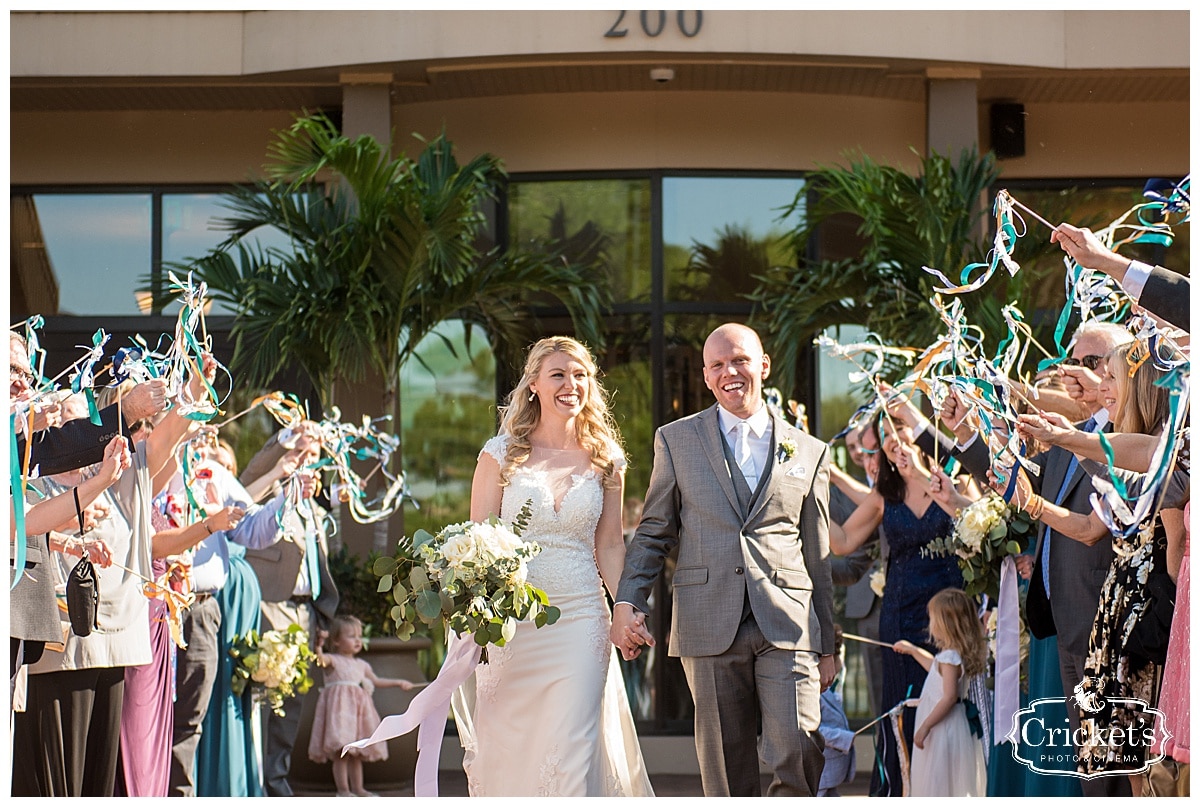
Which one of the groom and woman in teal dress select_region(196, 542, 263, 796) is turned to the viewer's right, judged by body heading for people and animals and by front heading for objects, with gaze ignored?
the woman in teal dress

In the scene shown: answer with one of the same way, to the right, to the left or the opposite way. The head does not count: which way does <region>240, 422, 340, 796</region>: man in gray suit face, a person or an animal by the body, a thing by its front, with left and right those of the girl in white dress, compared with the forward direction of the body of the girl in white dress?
the opposite way

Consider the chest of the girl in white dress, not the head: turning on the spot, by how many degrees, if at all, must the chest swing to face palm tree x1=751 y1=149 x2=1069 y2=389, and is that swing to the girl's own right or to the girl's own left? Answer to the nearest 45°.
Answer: approximately 90° to the girl's own right

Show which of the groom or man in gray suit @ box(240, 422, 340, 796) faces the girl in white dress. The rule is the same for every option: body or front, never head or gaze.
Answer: the man in gray suit

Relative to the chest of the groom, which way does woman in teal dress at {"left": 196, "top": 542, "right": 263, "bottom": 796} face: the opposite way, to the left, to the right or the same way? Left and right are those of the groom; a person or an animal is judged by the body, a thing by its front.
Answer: to the left

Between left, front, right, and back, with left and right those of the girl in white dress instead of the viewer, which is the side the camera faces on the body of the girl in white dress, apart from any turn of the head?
left

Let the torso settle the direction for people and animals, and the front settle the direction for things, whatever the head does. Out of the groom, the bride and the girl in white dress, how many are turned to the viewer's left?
1

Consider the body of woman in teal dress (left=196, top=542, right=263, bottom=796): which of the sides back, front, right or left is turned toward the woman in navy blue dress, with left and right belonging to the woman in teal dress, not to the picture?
front

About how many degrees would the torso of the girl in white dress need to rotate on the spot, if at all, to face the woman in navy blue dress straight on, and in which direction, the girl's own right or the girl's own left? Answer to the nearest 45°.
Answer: approximately 90° to the girl's own right

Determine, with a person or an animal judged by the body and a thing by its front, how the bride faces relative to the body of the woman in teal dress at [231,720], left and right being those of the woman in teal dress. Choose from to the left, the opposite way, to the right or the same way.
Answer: to the right

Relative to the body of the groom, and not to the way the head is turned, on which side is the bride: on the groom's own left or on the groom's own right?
on the groom's own right

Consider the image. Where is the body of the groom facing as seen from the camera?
toward the camera

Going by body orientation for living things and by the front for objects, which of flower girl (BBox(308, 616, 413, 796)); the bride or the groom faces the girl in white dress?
the flower girl

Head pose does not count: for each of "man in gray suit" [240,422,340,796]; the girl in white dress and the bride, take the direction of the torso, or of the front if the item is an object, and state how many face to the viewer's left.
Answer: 1

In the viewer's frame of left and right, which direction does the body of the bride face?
facing the viewer

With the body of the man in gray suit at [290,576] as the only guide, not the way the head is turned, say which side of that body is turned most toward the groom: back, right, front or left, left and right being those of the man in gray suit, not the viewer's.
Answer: front

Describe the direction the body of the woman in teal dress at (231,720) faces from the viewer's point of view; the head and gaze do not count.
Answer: to the viewer's right

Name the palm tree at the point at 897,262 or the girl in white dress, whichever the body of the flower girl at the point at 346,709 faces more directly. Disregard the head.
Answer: the girl in white dress
